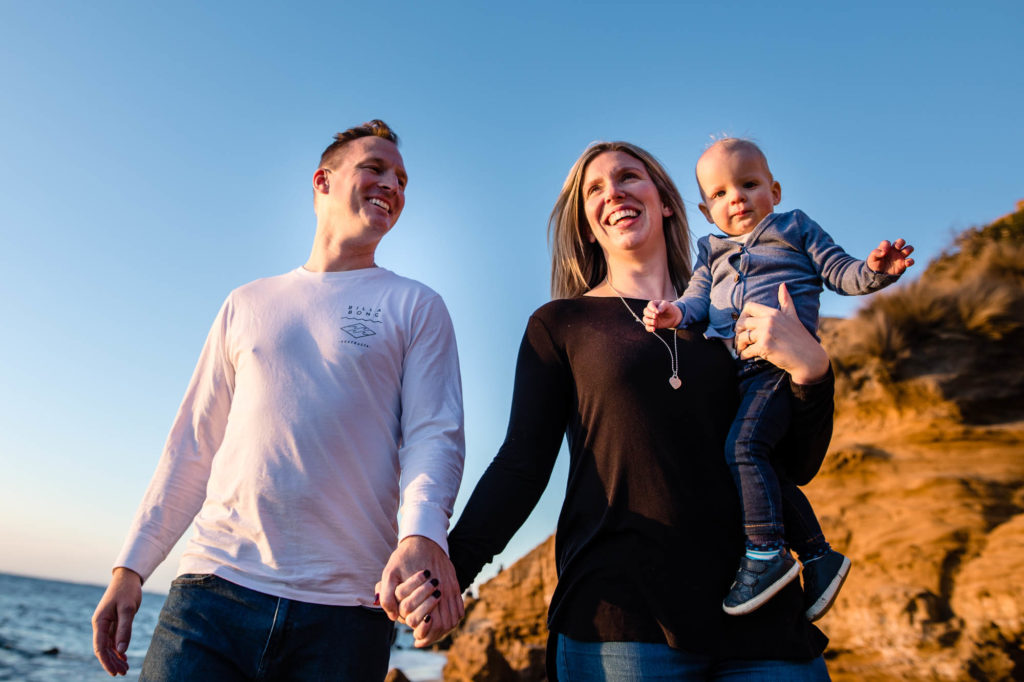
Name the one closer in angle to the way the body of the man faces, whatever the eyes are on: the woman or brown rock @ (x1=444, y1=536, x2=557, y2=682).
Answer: the woman

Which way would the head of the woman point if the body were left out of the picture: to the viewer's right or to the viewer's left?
to the viewer's left

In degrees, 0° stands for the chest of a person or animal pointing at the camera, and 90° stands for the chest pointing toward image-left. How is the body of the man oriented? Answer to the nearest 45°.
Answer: approximately 0°

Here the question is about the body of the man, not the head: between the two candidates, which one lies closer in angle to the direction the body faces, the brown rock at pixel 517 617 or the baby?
the baby

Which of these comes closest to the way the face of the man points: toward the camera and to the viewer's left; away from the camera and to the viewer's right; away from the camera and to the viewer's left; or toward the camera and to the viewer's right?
toward the camera and to the viewer's right

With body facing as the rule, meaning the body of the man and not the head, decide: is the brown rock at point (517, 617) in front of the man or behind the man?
behind

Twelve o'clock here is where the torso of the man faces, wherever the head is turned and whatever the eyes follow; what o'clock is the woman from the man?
The woman is roughly at 10 o'clock from the man.

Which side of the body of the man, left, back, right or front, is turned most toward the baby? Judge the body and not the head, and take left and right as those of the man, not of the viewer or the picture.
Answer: left
